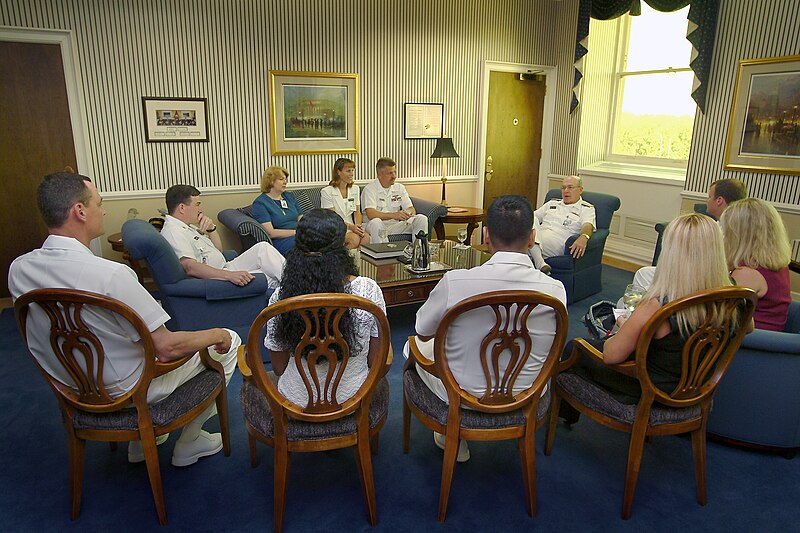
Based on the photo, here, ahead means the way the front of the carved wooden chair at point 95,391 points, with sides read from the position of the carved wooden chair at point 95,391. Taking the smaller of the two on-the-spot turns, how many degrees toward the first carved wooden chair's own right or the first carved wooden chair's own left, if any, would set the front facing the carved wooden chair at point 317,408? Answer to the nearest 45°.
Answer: approximately 90° to the first carved wooden chair's own right

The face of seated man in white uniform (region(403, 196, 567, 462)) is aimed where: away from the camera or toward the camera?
away from the camera

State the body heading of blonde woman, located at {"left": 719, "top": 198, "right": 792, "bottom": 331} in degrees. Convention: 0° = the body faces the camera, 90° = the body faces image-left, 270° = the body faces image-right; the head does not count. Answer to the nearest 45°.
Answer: approximately 135°

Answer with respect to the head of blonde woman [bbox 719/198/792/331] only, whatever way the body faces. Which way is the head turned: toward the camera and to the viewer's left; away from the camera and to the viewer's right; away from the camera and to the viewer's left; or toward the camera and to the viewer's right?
away from the camera and to the viewer's left

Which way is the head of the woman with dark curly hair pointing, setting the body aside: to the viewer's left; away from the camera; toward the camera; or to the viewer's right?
away from the camera

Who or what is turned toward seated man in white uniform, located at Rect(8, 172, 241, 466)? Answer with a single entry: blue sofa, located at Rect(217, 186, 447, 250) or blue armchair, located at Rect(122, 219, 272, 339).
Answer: the blue sofa

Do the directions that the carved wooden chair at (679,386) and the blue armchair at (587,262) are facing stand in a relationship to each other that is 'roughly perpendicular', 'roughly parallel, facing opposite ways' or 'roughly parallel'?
roughly perpendicular

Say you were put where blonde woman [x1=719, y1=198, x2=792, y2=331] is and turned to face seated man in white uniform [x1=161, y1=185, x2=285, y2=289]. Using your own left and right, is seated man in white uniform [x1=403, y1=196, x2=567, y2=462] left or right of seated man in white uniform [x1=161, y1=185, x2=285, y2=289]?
left

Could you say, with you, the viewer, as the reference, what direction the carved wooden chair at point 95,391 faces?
facing away from the viewer and to the right of the viewer

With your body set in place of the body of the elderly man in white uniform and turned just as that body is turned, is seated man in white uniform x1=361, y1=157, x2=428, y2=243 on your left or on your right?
on your right

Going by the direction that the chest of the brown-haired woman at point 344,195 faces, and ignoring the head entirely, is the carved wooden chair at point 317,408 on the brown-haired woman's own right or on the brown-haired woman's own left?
on the brown-haired woman's own right

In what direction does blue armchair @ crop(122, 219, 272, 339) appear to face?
to the viewer's right

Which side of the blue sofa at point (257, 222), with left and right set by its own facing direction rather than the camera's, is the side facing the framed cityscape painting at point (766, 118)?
left

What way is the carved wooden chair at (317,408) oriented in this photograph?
away from the camera

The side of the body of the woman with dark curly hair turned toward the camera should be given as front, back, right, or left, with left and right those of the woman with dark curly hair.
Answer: back

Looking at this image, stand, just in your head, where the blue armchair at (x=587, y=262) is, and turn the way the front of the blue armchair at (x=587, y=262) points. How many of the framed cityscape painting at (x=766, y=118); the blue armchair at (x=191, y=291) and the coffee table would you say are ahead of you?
2

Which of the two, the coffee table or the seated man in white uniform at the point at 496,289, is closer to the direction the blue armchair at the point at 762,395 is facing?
the coffee table
